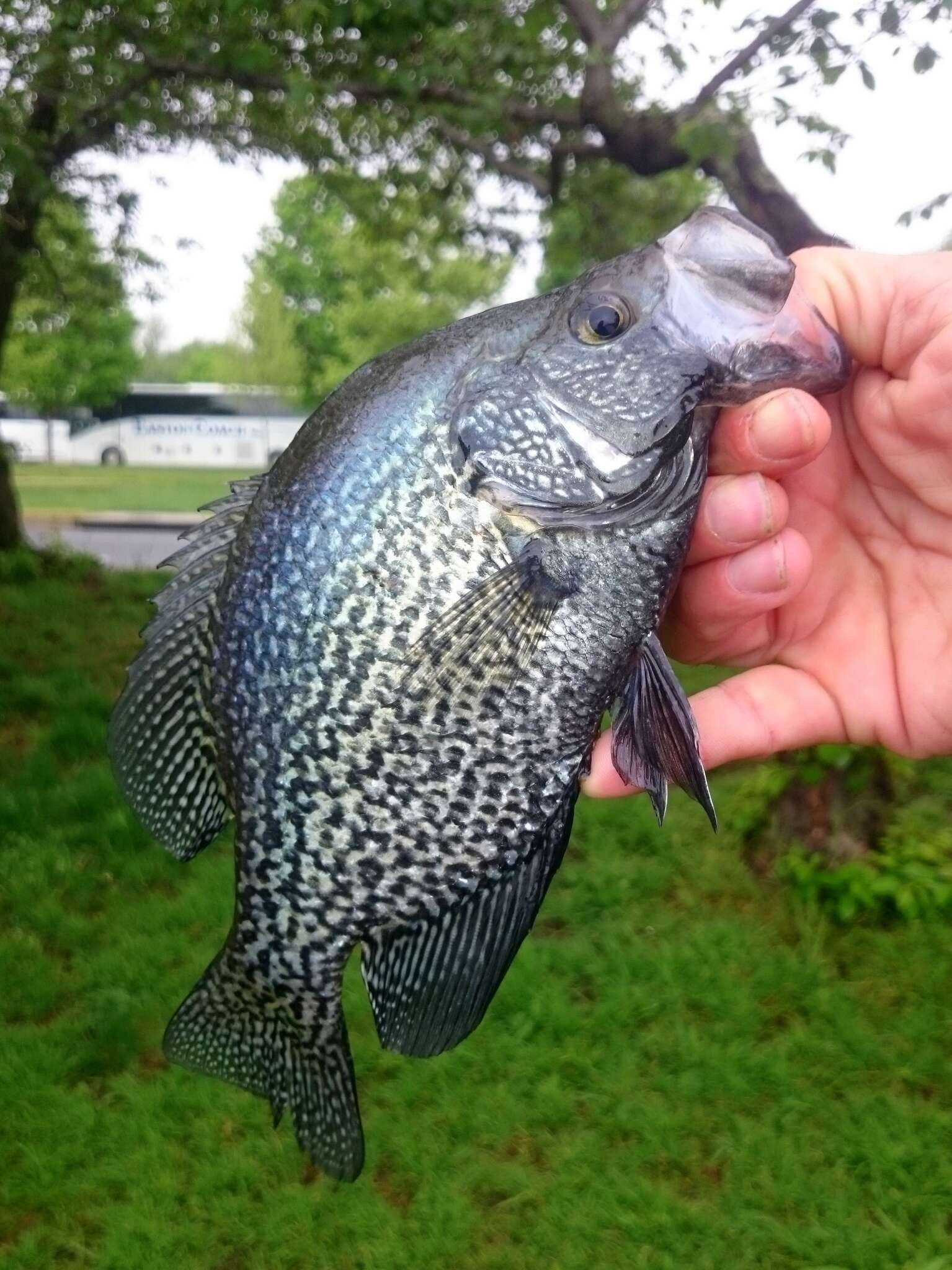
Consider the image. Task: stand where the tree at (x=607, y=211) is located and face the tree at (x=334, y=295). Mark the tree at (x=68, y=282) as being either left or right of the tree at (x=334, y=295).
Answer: left

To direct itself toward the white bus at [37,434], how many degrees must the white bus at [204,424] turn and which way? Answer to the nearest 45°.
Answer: approximately 45° to its right

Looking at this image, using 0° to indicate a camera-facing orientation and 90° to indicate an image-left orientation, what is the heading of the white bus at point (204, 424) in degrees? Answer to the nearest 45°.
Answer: approximately 90°

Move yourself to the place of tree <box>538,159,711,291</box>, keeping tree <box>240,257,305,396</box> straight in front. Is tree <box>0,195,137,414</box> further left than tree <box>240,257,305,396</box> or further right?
left
